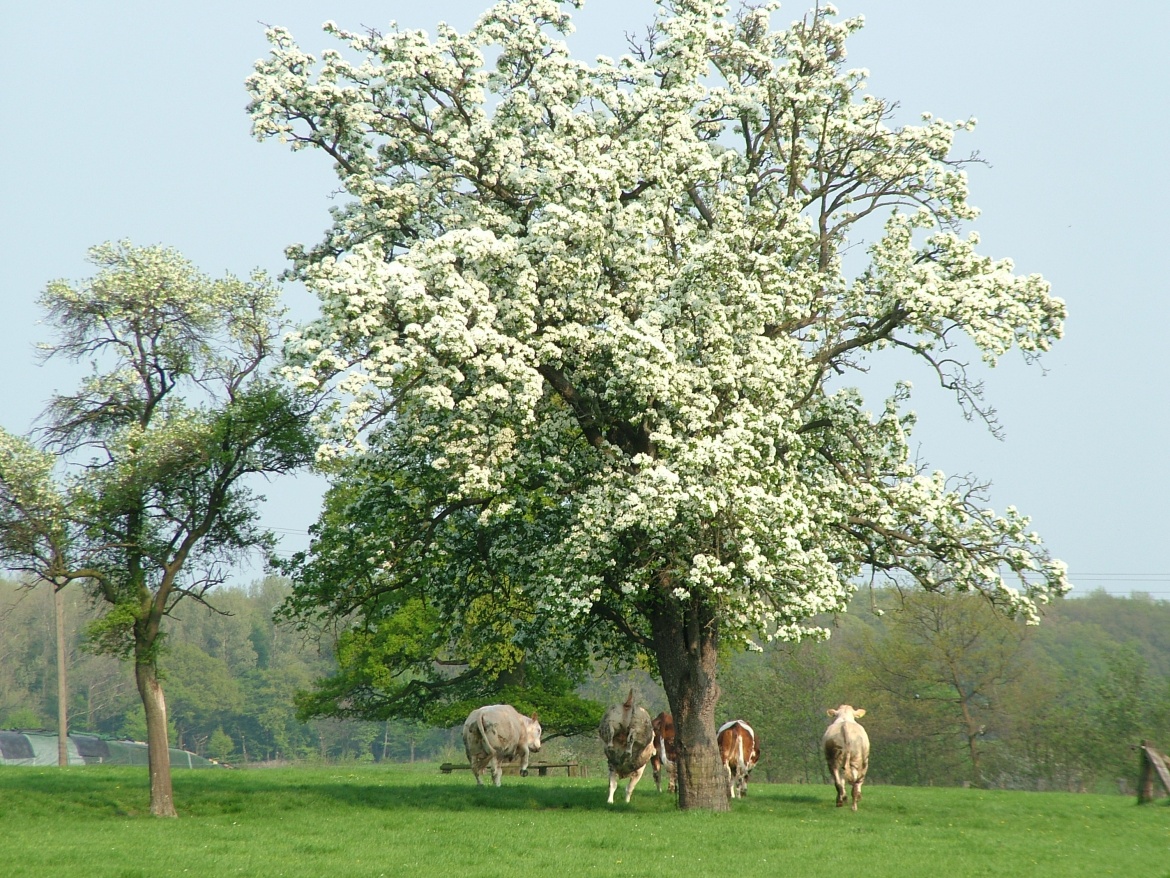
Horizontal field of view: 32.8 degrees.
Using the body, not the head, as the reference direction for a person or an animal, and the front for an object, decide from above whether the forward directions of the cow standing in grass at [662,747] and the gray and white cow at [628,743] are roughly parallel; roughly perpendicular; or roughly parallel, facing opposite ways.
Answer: roughly parallel

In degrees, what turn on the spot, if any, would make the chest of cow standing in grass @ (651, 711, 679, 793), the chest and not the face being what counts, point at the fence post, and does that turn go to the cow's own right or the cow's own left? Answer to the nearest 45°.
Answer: approximately 90° to the cow's own right

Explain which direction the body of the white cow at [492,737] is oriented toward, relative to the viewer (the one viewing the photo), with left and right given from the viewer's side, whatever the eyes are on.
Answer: facing away from the viewer and to the right of the viewer

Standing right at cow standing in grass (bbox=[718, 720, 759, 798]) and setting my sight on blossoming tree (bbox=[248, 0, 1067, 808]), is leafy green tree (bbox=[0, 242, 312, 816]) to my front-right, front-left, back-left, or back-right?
front-right

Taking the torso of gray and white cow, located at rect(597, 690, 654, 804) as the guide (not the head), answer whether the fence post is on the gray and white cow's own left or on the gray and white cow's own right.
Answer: on the gray and white cow's own right

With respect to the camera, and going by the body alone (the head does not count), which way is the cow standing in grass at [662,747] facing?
away from the camera

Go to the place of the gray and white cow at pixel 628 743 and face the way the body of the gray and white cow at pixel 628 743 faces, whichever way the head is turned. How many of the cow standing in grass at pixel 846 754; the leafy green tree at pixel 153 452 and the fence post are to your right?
2

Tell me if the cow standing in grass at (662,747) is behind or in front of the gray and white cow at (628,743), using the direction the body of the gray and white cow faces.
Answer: in front

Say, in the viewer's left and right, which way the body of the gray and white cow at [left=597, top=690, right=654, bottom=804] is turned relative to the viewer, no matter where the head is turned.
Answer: facing away from the viewer

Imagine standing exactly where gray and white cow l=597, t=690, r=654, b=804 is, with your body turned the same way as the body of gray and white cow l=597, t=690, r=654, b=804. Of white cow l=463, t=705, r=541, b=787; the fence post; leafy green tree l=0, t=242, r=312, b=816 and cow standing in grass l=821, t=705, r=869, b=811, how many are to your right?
2

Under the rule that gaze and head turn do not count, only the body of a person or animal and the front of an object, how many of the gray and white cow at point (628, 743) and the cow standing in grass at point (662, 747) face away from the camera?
2

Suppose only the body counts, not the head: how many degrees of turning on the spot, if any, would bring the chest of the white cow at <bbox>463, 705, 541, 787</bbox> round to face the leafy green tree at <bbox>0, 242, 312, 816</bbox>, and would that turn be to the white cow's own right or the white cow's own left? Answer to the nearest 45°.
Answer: approximately 180°
